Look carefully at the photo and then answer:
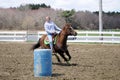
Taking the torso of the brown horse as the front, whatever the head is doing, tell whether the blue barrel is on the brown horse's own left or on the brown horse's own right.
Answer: on the brown horse's own right

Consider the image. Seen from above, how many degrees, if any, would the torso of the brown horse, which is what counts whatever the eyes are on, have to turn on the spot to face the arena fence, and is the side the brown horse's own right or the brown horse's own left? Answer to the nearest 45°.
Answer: approximately 135° to the brown horse's own left

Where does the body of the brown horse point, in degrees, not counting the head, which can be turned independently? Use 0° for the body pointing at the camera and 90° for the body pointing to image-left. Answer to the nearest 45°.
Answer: approximately 315°
